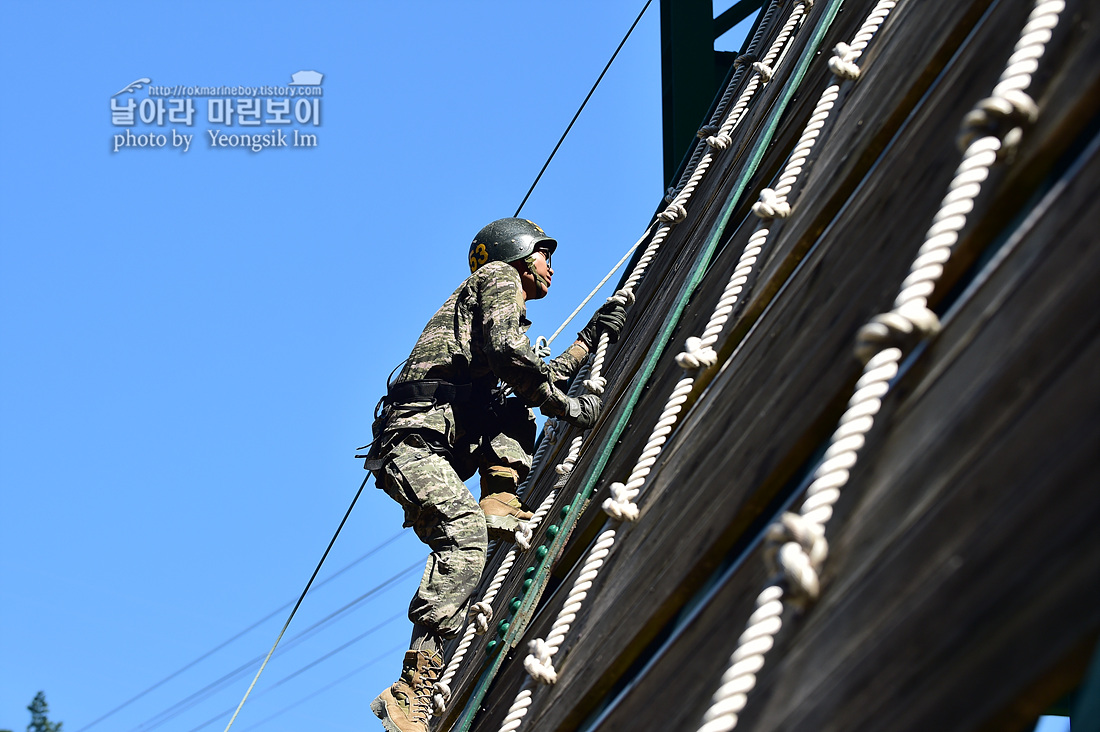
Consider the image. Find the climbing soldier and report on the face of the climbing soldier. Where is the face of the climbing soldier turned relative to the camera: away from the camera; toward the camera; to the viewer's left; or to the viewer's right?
to the viewer's right

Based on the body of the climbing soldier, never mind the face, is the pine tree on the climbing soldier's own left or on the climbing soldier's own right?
on the climbing soldier's own left

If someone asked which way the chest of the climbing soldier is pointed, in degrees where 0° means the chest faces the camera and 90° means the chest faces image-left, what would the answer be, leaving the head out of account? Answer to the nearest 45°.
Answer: approximately 270°
